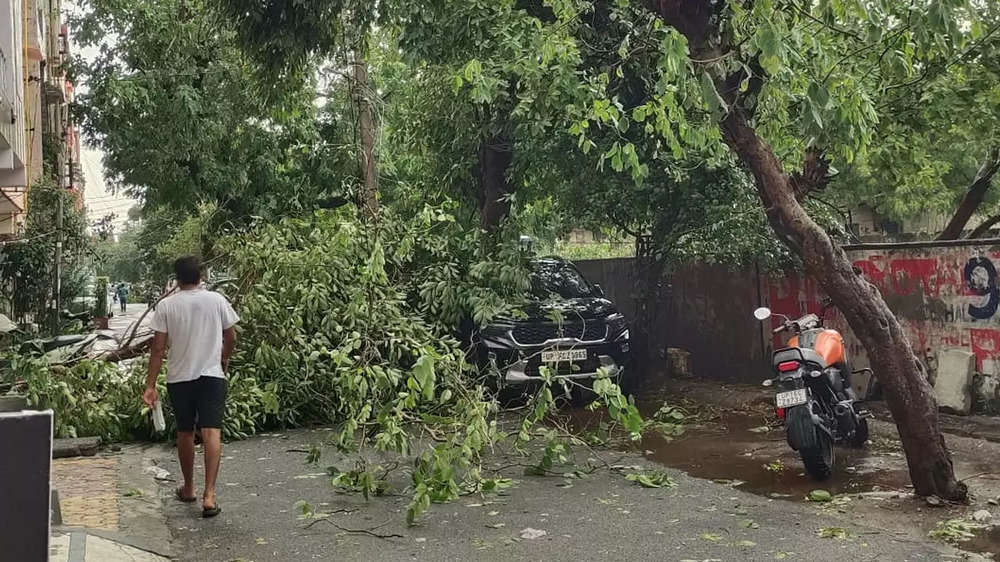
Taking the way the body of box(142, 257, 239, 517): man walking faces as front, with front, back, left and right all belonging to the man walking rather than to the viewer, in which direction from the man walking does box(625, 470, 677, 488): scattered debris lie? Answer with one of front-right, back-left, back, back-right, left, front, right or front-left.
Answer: right

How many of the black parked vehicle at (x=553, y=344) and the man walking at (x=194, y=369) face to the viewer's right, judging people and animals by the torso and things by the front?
0

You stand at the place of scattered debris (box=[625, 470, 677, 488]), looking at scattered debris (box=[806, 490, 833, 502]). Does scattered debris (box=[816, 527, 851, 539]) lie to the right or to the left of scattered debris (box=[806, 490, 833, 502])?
right

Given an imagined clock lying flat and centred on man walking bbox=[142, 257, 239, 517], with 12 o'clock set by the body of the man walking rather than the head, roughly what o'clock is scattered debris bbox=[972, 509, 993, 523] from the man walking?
The scattered debris is roughly at 4 o'clock from the man walking.

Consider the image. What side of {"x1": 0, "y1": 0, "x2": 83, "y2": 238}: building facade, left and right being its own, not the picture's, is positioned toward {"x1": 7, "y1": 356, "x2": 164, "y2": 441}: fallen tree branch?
right

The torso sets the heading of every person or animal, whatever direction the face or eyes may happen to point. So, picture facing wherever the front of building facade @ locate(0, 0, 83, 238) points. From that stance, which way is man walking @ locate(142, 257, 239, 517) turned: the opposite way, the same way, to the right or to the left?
to the left

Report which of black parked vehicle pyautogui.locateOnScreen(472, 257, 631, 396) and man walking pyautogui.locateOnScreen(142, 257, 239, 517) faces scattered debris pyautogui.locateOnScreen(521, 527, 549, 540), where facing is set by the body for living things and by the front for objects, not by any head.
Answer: the black parked vehicle

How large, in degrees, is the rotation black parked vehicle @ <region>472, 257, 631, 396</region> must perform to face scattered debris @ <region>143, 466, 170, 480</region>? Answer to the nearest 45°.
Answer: approximately 45° to its right

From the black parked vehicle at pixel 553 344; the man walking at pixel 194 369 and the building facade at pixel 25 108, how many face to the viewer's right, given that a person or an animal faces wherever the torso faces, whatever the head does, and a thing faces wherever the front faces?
1

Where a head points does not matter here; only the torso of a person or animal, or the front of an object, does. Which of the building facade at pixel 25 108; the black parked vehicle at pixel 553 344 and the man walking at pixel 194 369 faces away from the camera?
the man walking

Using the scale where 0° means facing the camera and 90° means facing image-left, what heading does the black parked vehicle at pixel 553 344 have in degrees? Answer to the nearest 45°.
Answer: approximately 0°

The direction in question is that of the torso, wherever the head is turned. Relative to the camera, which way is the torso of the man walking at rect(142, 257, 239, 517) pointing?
away from the camera

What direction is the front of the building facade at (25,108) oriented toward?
to the viewer's right

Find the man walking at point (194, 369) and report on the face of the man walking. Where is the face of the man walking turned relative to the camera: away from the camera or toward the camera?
away from the camera
